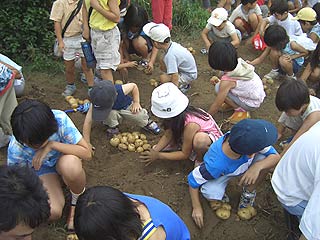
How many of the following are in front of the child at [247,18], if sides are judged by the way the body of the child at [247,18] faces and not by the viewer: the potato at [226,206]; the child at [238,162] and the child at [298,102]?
3

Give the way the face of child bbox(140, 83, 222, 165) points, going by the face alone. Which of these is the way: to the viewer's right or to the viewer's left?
to the viewer's left

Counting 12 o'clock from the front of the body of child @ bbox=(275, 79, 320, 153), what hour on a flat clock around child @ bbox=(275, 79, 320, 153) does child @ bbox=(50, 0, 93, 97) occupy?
child @ bbox=(50, 0, 93, 97) is roughly at 2 o'clock from child @ bbox=(275, 79, 320, 153).

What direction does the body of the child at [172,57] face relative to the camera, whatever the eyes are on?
to the viewer's left
